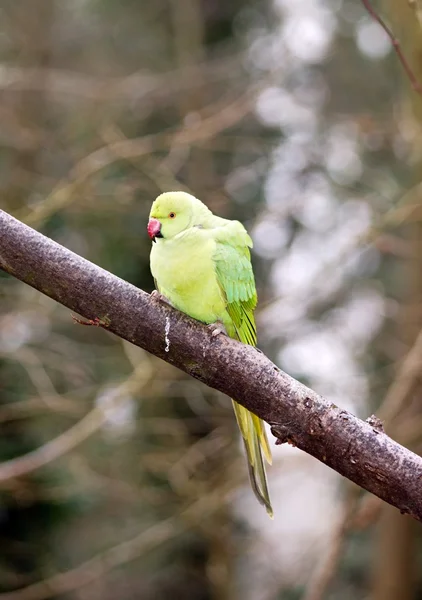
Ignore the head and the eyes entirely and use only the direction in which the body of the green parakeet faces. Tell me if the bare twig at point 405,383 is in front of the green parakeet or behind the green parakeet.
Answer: behind

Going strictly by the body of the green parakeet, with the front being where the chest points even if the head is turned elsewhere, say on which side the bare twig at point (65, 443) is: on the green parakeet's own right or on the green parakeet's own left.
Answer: on the green parakeet's own right

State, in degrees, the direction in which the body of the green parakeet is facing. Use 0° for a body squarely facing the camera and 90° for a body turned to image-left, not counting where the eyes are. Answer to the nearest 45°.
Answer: approximately 45°

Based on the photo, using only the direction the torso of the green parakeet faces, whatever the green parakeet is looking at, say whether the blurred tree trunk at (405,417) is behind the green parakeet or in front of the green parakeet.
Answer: behind

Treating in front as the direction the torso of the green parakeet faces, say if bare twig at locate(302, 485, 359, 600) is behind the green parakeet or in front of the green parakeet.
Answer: behind
